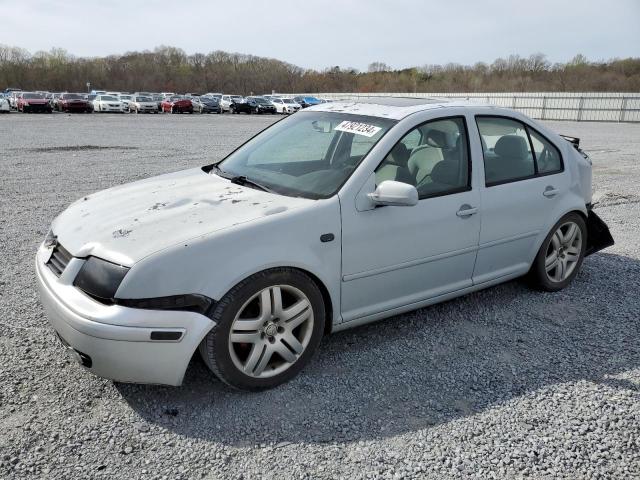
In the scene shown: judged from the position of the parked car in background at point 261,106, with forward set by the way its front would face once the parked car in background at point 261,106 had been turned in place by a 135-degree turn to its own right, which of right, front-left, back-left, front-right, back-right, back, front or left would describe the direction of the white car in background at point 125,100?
front

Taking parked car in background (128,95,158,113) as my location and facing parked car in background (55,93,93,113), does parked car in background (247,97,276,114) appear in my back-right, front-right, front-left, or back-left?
back-left

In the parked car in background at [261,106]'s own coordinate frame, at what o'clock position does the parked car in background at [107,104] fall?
the parked car in background at [107,104] is roughly at 4 o'clock from the parked car in background at [261,106].

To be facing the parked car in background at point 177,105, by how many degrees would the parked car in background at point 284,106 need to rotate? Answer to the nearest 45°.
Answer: approximately 135° to its right

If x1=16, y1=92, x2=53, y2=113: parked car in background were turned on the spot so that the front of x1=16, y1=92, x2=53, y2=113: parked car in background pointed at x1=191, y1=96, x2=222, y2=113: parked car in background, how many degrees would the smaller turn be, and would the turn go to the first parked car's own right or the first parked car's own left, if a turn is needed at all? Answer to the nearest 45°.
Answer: approximately 45° to the first parked car's own left

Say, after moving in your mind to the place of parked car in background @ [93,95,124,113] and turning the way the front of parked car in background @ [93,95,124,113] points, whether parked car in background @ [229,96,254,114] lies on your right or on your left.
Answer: on your left

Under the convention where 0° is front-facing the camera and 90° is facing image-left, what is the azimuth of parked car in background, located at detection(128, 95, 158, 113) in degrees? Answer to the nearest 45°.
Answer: approximately 315°

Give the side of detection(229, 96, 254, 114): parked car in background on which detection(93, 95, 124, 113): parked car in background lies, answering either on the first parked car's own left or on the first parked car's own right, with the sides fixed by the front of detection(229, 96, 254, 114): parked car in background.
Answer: on the first parked car's own right

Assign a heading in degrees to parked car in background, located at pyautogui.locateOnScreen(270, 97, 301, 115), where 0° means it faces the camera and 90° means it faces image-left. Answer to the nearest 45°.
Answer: approximately 315°

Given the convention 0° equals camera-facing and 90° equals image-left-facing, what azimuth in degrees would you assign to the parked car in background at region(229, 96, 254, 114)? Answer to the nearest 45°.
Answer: approximately 315°
